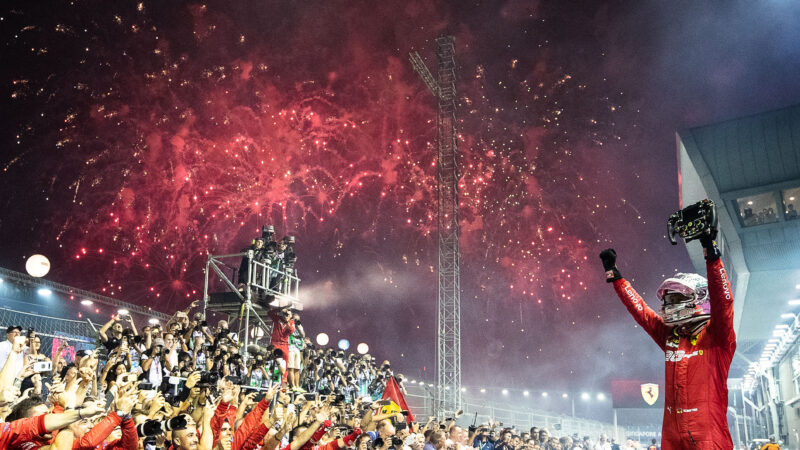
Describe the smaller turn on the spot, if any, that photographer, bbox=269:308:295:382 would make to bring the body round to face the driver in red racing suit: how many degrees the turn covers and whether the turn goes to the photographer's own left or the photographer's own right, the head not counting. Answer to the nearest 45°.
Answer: approximately 45° to the photographer's own right

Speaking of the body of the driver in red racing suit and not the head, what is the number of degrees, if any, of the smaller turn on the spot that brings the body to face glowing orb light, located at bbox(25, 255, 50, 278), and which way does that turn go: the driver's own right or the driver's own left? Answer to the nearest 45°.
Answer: approximately 90° to the driver's own right

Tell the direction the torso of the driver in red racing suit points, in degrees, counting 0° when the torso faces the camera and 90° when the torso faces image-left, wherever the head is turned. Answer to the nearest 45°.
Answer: approximately 45°

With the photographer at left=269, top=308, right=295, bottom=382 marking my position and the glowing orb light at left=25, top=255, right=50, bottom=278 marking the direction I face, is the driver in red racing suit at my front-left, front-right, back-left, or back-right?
back-left

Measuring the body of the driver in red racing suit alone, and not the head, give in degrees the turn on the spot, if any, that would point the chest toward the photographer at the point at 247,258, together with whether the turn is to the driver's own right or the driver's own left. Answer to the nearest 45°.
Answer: approximately 90° to the driver's own right

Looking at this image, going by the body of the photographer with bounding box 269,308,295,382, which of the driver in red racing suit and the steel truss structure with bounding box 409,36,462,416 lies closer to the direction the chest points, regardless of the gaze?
the driver in red racing suit

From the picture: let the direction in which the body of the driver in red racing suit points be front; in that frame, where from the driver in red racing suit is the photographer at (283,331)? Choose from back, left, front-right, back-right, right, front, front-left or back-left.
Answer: right

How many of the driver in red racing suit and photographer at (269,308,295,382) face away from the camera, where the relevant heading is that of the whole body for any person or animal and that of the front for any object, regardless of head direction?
0

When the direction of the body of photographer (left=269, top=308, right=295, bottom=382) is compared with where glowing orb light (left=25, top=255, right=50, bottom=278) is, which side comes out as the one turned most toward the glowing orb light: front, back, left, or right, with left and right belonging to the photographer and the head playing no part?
back

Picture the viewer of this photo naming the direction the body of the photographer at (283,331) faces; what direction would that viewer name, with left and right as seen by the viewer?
facing the viewer and to the right of the viewer
